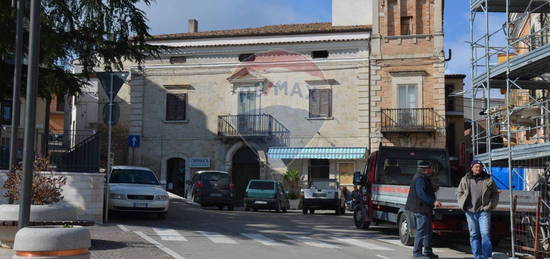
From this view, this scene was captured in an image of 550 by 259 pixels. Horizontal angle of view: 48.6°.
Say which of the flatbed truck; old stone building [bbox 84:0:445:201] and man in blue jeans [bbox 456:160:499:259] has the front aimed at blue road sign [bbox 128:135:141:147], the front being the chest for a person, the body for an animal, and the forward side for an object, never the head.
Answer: the flatbed truck

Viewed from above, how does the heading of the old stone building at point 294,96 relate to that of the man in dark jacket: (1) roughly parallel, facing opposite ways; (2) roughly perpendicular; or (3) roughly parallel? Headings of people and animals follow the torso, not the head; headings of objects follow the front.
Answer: roughly perpendicular

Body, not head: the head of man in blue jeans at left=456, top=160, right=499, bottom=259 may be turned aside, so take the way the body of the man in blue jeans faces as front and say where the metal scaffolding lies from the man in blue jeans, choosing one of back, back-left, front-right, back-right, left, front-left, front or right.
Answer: back

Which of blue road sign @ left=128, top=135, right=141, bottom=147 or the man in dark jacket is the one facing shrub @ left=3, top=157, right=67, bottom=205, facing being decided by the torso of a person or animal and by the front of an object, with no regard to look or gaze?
the blue road sign

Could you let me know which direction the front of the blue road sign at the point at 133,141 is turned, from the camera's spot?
facing the viewer

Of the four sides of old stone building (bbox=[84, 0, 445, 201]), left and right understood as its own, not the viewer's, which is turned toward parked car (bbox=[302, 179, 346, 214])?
front

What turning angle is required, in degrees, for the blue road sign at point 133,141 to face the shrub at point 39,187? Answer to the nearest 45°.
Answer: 0° — it already faces it

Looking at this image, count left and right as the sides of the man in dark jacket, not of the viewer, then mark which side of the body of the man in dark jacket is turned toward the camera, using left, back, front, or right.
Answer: right

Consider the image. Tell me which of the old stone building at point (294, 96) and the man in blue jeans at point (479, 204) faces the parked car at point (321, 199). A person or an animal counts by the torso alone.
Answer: the old stone building
